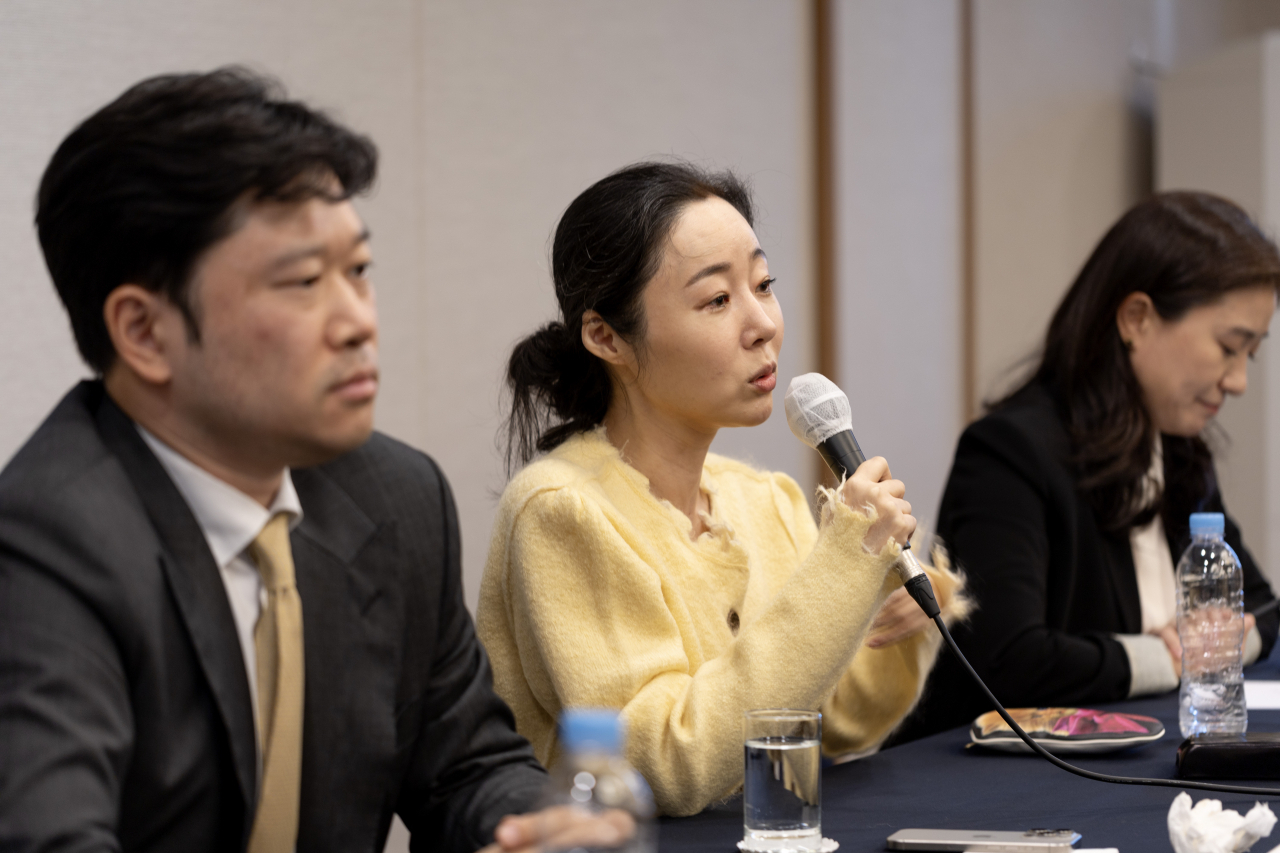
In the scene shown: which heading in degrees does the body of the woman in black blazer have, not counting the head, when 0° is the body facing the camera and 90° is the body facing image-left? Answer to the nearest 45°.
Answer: approximately 315°

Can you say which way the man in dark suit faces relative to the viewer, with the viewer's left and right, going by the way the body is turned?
facing the viewer and to the right of the viewer

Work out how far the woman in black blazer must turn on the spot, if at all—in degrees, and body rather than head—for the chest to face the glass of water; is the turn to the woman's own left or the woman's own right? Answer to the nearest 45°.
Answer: approximately 45° to the woman's own right

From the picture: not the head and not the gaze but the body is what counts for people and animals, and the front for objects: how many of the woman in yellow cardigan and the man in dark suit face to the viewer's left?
0

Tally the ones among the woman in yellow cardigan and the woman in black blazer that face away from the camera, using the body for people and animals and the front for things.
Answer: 0

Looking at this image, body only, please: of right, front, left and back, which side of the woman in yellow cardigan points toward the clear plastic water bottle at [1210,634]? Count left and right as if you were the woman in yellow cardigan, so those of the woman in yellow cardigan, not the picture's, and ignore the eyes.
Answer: left

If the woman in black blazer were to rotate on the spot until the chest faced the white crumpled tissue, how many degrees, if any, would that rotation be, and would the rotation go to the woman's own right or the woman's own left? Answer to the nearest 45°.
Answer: approximately 45° to the woman's own right

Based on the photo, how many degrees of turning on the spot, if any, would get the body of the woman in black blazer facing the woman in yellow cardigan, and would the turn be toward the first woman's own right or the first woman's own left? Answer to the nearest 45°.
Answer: approximately 90° to the first woman's own right

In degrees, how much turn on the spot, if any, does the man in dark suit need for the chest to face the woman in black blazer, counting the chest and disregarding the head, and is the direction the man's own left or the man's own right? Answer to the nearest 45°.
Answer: approximately 90° to the man's own left

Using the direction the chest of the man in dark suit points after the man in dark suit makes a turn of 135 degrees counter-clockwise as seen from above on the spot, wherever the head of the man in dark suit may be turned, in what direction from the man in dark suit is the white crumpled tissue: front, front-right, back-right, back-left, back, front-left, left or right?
right
